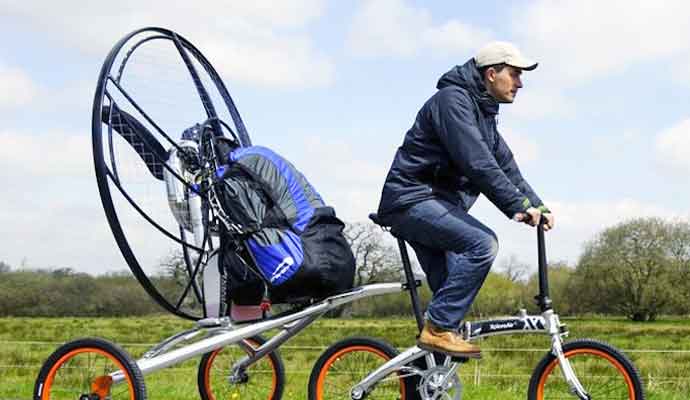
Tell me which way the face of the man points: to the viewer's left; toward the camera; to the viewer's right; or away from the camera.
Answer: to the viewer's right

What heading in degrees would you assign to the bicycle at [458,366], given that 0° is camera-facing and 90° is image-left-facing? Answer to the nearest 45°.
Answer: approximately 270°

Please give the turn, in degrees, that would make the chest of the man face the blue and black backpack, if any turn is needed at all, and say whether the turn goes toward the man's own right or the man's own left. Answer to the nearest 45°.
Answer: approximately 180°

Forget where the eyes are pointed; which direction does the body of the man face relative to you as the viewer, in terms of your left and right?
facing to the right of the viewer

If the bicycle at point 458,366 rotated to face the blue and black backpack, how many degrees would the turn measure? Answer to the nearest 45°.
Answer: approximately 180°
